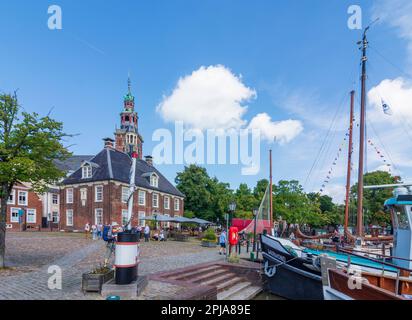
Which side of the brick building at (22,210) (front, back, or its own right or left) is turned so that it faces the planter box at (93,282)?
front

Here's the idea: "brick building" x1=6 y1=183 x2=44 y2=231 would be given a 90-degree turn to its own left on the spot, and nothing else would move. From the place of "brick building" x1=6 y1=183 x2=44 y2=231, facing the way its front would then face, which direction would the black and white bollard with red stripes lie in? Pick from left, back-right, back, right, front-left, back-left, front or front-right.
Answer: right

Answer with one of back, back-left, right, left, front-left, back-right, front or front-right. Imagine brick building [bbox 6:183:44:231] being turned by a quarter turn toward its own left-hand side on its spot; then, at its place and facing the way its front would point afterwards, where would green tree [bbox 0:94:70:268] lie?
right

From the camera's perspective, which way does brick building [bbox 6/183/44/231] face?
toward the camera

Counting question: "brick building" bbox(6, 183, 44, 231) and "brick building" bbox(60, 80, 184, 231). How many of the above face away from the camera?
0

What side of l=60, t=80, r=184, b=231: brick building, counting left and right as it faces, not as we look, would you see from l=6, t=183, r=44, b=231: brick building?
right
